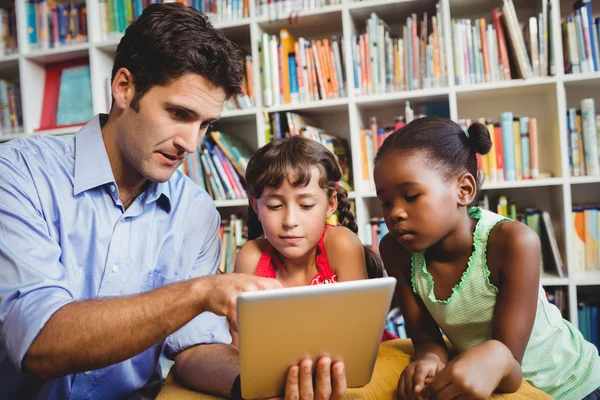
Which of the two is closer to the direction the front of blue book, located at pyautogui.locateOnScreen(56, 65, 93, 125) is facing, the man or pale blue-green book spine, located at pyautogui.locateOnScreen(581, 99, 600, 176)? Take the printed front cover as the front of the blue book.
the man

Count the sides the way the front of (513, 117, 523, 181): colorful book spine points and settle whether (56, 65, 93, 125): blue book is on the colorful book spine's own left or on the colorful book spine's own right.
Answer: on the colorful book spine's own right

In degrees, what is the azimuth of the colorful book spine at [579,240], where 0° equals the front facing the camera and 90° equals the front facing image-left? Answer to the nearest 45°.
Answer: approximately 0°

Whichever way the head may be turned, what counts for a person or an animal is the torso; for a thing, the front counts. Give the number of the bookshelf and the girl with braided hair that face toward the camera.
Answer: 2

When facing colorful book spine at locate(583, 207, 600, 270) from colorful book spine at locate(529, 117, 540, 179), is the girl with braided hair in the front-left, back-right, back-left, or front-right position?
back-right

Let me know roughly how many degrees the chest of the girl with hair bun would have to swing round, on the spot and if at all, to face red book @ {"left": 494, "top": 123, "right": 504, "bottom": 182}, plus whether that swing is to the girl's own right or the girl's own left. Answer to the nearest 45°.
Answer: approximately 135° to the girl's own right
